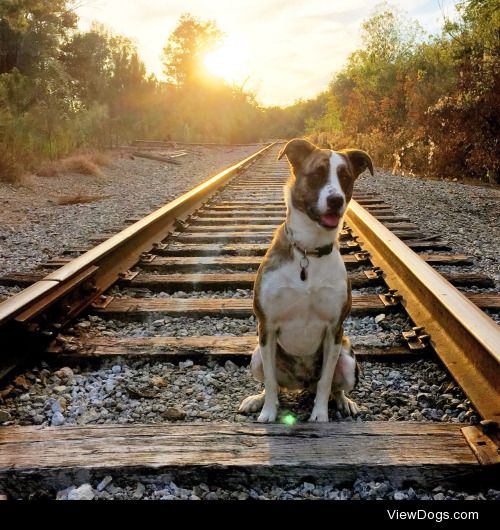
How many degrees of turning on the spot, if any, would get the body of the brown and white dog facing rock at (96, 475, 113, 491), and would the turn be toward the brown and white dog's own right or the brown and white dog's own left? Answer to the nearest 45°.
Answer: approximately 45° to the brown and white dog's own right

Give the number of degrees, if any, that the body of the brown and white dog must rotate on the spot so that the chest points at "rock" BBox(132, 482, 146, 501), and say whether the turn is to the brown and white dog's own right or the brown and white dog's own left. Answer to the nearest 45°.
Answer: approximately 45° to the brown and white dog's own right

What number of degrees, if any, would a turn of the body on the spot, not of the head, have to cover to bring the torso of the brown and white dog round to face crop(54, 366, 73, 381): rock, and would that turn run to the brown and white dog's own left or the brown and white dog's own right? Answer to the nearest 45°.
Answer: approximately 90° to the brown and white dog's own right

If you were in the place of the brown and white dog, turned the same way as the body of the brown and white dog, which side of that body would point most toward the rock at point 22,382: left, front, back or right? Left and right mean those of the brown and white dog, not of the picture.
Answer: right

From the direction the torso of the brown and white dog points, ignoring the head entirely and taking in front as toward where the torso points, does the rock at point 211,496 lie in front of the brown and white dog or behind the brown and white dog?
in front

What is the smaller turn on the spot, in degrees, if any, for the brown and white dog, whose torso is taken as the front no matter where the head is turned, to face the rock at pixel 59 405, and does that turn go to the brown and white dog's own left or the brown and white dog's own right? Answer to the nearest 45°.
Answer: approximately 90° to the brown and white dog's own right

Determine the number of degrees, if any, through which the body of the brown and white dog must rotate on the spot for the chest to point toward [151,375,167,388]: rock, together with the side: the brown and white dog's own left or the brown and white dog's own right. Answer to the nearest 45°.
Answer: approximately 90° to the brown and white dog's own right

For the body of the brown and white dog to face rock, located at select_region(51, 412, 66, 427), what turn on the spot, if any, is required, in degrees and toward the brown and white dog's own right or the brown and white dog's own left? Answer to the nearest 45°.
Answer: approximately 90° to the brown and white dog's own right

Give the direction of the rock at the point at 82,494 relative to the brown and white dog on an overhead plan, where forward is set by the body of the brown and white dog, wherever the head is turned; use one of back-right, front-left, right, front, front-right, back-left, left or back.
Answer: front-right

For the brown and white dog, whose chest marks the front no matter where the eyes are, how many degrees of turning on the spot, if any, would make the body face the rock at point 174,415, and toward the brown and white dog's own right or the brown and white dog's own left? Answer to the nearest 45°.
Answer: approximately 45° to the brown and white dog's own right

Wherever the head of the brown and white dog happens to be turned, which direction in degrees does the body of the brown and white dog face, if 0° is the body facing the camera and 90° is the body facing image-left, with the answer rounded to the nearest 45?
approximately 0°
